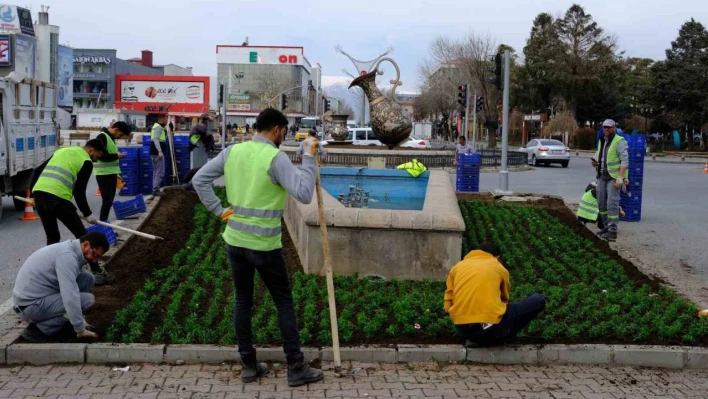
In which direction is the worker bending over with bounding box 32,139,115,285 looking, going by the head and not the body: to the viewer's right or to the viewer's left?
to the viewer's right

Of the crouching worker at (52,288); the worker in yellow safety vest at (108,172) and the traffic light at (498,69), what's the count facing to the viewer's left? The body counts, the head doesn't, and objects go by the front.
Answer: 1

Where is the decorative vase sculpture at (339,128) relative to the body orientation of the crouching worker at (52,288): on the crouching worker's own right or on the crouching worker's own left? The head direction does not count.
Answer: on the crouching worker's own left

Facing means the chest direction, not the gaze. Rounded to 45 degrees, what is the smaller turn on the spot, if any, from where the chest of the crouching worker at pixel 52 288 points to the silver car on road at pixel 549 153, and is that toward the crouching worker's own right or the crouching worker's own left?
approximately 45° to the crouching worker's own left
